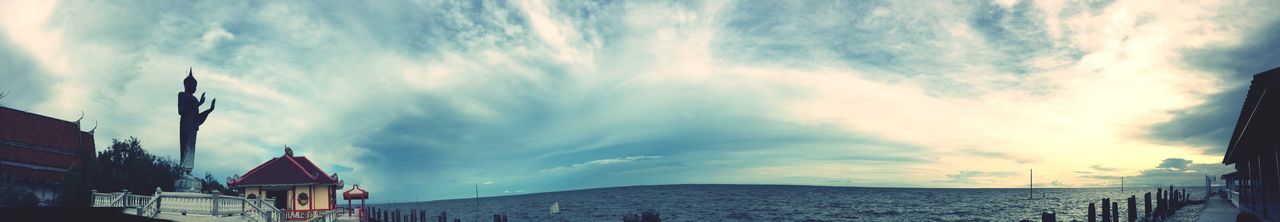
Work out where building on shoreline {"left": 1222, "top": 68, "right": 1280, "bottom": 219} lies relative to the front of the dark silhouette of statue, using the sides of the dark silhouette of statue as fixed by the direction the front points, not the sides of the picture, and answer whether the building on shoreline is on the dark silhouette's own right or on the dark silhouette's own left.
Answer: on the dark silhouette's own right

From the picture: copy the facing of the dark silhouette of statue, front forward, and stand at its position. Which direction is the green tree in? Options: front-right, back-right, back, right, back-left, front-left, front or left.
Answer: back

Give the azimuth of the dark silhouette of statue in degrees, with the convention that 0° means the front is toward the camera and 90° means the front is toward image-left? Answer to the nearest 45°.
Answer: approximately 270°

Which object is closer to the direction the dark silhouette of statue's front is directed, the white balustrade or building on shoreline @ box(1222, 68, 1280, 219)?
the building on shoreline
